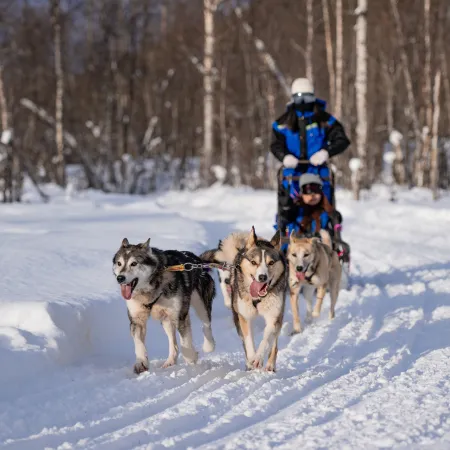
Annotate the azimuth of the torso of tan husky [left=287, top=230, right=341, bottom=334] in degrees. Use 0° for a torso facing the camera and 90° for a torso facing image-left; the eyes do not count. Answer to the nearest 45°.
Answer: approximately 45°

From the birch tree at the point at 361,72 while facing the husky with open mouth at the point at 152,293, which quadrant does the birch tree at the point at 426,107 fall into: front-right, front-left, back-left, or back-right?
back-left

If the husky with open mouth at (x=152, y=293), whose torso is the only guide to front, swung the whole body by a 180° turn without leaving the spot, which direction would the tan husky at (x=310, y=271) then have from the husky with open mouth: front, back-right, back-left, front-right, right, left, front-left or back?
front

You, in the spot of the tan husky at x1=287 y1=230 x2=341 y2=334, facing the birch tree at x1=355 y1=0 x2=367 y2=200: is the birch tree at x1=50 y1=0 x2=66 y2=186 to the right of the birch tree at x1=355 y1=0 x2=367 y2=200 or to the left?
left

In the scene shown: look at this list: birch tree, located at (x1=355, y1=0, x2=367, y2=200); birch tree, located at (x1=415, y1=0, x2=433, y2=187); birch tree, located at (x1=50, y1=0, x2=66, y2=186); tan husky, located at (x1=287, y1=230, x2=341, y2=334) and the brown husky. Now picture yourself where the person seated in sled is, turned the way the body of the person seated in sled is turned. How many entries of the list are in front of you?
2

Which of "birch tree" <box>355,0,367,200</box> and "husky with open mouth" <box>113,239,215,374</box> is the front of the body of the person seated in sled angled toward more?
the husky with open mouth

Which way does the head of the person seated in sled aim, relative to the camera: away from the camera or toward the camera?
toward the camera

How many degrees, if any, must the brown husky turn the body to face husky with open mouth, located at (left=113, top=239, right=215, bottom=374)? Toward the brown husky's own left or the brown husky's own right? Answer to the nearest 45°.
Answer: approximately 90° to the brown husky's own right

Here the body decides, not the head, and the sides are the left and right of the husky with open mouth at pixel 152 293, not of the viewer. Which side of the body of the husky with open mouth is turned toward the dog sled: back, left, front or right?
back

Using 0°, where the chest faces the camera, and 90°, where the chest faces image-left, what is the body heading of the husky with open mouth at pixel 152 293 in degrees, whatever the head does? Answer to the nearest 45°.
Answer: approximately 45°

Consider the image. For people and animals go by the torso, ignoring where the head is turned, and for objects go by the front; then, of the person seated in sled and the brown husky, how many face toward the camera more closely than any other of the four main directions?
2

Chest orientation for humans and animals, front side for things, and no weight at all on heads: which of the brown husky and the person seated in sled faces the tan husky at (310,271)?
the person seated in sled

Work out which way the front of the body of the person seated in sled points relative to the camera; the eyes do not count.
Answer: toward the camera

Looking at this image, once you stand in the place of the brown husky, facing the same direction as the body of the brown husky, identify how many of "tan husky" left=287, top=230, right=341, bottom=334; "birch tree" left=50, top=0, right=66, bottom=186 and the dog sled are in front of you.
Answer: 0

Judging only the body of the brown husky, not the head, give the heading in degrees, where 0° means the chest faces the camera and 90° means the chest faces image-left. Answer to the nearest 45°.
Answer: approximately 0°

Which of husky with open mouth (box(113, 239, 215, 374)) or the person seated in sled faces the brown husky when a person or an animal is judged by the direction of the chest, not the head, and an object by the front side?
the person seated in sled
